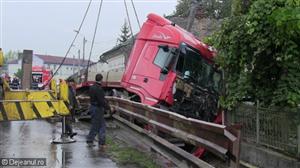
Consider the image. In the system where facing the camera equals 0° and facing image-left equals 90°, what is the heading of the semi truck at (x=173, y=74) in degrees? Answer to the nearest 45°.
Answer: approximately 315°

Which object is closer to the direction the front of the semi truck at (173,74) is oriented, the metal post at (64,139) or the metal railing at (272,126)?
the metal railing

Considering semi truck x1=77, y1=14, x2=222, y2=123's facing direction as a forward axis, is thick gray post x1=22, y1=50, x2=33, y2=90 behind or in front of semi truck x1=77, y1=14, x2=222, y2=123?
behind

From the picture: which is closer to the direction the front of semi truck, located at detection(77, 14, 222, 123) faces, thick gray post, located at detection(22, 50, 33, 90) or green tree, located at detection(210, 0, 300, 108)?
the green tree

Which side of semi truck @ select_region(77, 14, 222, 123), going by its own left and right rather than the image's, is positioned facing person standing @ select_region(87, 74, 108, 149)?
right

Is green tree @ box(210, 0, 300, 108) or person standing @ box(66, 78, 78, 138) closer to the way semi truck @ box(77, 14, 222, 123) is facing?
the green tree

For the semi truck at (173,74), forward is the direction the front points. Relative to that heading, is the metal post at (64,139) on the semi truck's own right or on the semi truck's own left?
on the semi truck's own right

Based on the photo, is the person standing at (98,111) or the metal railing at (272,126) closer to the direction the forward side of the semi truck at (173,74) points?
the metal railing

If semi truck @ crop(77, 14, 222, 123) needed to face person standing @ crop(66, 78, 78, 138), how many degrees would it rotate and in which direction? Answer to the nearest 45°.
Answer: approximately 90° to its right
